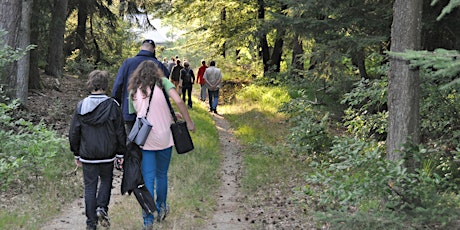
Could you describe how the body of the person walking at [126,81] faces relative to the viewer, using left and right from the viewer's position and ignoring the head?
facing away from the viewer

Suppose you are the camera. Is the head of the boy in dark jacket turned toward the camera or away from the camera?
away from the camera

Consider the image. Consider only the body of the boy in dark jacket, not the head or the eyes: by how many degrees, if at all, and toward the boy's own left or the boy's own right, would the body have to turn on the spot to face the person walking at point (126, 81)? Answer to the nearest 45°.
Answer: approximately 45° to the boy's own right

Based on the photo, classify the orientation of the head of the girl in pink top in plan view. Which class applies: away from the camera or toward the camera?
away from the camera

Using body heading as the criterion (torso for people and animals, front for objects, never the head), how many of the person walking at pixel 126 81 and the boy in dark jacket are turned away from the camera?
2

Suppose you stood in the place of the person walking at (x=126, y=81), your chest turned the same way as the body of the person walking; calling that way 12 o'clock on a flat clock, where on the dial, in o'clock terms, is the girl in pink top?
The girl in pink top is roughly at 5 o'clock from the person walking.

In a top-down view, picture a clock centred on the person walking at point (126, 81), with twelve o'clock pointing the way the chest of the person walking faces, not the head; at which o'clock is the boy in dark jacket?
The boy in dark jacket is roughly at 7 o'clock from the person walking.

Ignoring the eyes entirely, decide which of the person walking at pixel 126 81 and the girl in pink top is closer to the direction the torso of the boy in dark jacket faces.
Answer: the person walking

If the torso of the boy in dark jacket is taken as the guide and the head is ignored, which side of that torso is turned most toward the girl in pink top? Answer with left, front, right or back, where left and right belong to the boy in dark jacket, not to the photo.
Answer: right

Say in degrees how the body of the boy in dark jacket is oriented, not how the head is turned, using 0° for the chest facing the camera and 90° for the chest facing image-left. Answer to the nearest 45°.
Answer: approximately 180°
